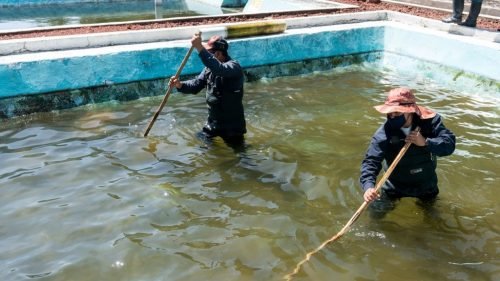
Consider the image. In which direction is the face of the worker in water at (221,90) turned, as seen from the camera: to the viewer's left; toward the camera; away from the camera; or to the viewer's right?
to the viewer's left

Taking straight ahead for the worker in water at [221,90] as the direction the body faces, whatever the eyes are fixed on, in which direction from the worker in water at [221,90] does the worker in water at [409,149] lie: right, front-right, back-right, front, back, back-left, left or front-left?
back-left

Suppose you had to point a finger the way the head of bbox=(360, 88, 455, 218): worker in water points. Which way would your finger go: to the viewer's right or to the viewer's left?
to the viewer's left

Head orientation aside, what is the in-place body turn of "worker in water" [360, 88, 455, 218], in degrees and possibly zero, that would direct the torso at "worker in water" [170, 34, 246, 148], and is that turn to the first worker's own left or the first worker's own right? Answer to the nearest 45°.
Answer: approximately 90° to the first worker's own right

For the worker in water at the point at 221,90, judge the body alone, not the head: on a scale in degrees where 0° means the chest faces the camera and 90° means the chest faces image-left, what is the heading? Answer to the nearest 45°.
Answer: approximately 90°
